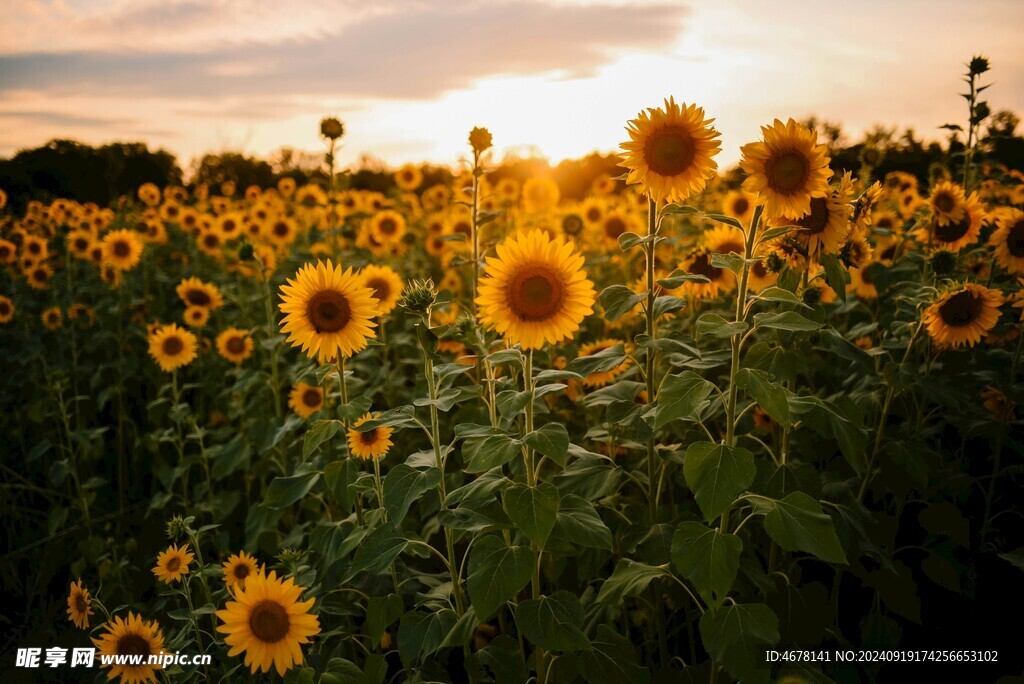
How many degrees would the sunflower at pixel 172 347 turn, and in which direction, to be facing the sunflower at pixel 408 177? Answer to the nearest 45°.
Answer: approximately 135° to its left

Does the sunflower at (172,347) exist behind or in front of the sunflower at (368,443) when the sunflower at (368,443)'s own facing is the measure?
behind

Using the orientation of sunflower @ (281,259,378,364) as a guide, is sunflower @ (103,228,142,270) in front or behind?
behind

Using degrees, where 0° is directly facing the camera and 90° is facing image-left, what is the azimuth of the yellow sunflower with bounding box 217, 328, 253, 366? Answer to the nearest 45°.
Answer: approximately 0°

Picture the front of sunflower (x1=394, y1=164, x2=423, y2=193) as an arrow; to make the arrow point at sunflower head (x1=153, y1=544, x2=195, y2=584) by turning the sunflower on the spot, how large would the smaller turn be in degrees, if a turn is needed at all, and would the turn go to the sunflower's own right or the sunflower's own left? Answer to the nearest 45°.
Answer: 0° — it already faces it

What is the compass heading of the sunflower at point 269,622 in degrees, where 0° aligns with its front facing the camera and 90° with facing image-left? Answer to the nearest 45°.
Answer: approximately 0°

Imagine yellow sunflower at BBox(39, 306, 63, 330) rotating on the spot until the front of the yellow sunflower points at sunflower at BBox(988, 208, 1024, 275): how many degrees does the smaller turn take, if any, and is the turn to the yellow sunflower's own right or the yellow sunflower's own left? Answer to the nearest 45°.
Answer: approximately 45° to the yellow sunflower's own left

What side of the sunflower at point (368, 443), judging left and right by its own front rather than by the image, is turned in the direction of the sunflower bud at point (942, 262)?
left

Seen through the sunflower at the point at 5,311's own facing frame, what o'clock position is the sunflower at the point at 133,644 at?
the sunflower at the point at 133,644 is roughly at 12 o'clock from the sunflower at the point at 5,311.

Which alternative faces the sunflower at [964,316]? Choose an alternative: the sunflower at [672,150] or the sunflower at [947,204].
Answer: the sunflower at [947,204]
